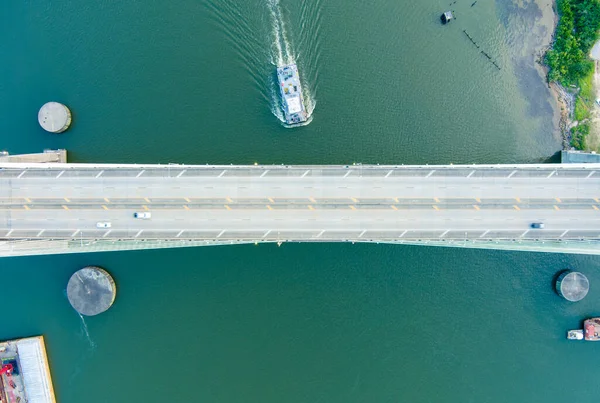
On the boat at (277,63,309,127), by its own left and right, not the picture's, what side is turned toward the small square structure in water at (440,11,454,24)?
left

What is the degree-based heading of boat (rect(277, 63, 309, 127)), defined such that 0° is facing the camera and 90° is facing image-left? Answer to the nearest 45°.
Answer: approximately 0°

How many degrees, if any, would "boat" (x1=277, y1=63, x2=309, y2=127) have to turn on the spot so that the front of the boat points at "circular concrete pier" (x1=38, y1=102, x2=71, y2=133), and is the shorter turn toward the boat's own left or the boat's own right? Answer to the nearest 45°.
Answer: approximately 90° to the boat's own right

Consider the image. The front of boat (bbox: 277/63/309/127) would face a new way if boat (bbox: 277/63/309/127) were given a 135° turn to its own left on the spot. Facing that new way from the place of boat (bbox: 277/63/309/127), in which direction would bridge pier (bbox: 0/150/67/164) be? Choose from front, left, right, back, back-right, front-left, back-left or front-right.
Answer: back-left

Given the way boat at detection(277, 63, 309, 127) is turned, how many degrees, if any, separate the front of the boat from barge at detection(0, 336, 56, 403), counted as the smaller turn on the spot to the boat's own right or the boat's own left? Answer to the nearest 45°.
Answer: approximately 90° to the boat's own right

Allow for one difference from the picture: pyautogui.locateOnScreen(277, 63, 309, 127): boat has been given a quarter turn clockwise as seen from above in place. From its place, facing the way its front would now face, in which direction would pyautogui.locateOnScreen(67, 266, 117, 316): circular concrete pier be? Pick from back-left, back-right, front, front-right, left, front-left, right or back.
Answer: front
